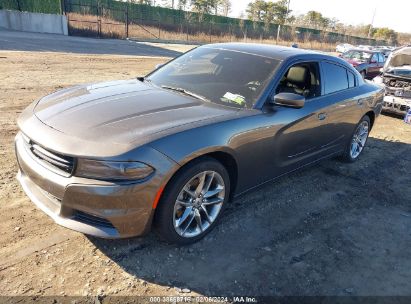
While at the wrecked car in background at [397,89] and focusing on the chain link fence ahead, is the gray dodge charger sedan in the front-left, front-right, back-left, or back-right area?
back-left

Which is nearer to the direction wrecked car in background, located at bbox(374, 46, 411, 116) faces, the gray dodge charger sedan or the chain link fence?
the gray dodge charger sedan

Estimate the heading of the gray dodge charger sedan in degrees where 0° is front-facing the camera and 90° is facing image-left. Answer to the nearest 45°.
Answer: approximately 45°

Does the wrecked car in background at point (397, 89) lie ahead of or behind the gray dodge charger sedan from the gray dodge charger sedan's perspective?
behind

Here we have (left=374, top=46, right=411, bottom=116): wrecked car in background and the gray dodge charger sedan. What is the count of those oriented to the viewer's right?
0

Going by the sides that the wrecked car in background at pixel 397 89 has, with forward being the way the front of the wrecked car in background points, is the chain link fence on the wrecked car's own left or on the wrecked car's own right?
on the wrecked car's own right

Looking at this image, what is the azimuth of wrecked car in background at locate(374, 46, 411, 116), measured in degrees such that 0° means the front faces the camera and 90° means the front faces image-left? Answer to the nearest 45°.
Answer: approximately 0°

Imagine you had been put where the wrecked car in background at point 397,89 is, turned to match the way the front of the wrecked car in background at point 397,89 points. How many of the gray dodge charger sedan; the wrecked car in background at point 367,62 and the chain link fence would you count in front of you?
1

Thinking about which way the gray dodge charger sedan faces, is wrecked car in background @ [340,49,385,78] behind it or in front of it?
behind

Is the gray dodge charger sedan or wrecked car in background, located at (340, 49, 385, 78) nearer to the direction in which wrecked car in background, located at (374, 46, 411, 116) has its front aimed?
the gray dodge charger sedan

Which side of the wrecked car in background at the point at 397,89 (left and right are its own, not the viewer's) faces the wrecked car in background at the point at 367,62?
back
